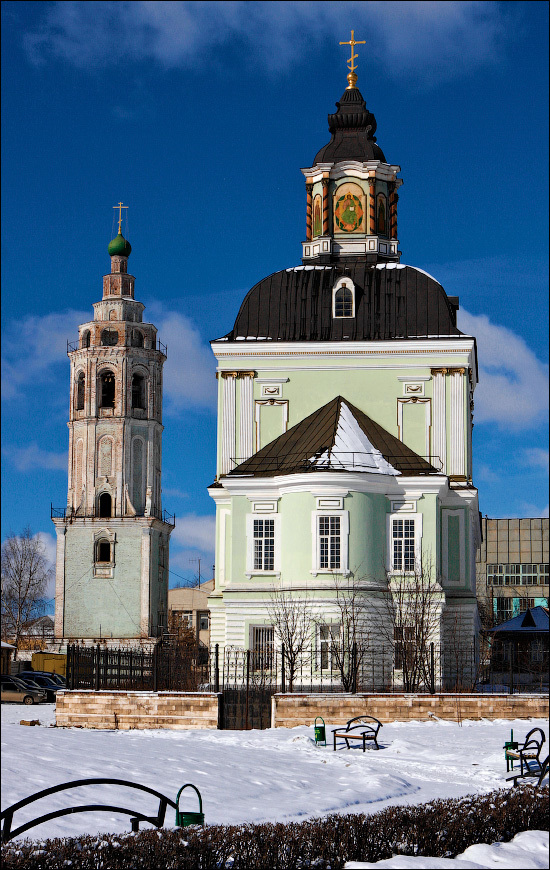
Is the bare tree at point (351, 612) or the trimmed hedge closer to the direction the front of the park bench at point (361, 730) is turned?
the trimmed hedge

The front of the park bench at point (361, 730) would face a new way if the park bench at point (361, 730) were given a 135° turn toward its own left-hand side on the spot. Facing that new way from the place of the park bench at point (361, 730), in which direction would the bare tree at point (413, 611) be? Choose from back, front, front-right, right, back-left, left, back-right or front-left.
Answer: left

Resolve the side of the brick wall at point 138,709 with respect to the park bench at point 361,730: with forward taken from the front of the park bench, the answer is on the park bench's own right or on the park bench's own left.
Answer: on the park bench's own right

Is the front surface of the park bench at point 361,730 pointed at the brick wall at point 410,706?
no

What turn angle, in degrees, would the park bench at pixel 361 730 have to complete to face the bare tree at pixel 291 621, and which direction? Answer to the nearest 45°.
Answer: approximately 135° to its right

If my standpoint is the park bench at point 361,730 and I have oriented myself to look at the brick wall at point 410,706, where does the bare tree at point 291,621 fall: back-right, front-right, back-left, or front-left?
front-left

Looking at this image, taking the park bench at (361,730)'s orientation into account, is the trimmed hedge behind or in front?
in front

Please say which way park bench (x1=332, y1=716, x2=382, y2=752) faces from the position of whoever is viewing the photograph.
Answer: facing the viewer and to the left of the viewer

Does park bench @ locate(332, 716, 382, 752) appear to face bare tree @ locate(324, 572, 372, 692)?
no

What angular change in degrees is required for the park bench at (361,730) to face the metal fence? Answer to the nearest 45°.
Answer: approximately 135° to its right

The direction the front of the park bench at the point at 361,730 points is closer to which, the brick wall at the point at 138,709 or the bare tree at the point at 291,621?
the brick wall
